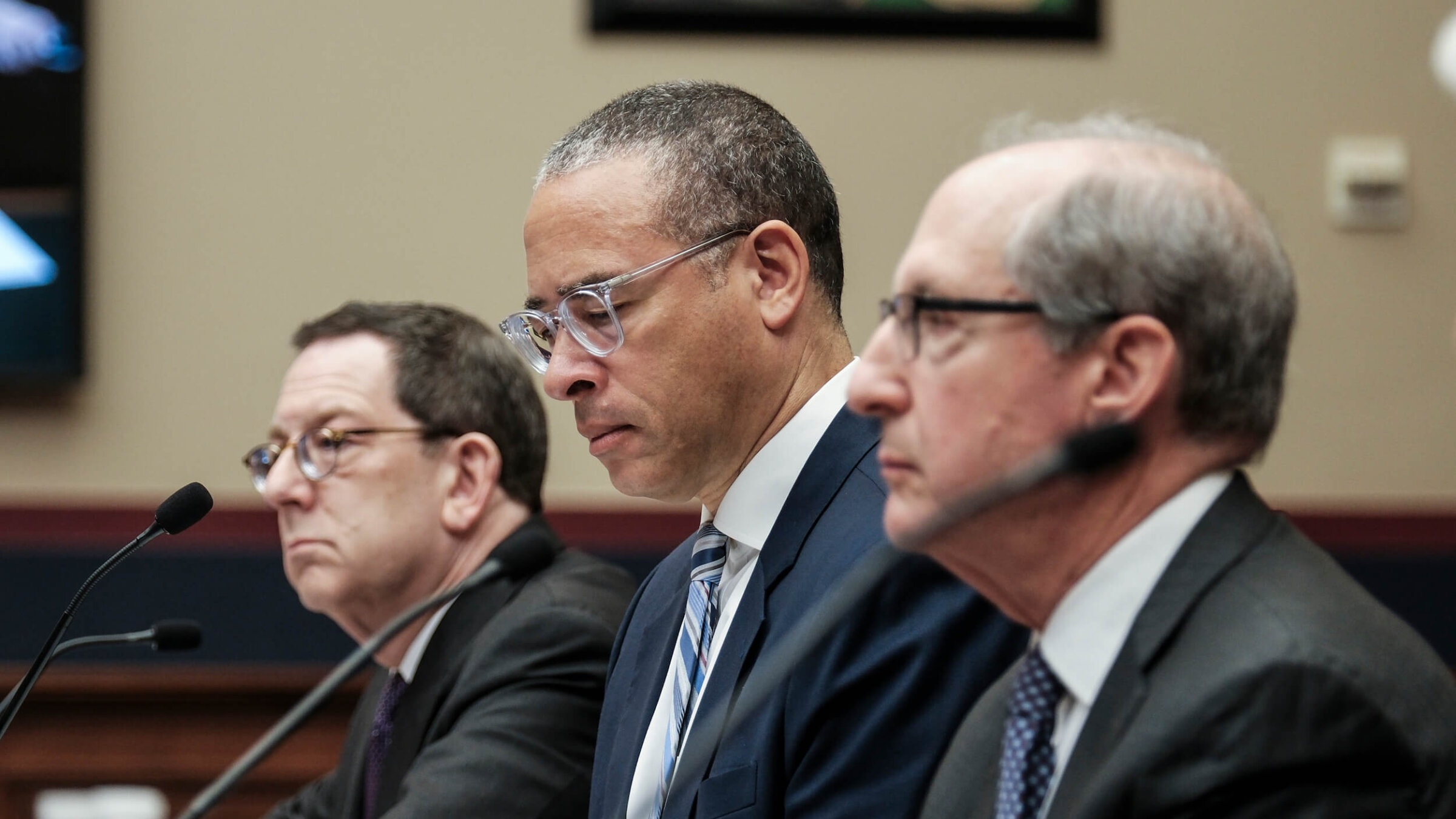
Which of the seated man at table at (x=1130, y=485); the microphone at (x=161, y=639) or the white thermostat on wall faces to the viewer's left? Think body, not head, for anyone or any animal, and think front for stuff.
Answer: the seated man at table

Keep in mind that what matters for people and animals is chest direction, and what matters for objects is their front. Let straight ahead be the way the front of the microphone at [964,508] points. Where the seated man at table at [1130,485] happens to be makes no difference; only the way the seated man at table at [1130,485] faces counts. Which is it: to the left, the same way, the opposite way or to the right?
the opposite way

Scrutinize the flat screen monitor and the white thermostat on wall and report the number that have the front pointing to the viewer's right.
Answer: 0

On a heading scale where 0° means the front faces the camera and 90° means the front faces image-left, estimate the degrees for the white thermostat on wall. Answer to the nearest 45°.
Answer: approximately 0°

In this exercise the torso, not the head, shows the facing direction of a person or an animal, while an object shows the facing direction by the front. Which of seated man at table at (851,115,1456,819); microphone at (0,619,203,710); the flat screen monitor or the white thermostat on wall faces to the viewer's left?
the seated man at table

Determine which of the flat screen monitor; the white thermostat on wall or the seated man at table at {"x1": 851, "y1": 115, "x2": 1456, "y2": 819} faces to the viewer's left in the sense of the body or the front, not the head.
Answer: the seated man at table

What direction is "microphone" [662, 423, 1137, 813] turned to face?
to the viewer's right

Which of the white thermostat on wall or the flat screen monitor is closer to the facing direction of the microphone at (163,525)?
the white thermostat on wall

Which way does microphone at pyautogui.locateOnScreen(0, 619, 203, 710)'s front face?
to the viewer's right

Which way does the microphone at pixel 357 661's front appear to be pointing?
to the viewer's right

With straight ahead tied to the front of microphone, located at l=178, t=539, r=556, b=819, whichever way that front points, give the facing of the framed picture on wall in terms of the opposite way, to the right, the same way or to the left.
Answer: to the right

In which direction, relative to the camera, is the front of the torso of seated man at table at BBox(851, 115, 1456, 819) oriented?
to the viewer's left

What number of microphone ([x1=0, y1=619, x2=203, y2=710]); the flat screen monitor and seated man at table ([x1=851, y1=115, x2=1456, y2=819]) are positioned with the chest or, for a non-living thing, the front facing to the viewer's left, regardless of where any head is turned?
1

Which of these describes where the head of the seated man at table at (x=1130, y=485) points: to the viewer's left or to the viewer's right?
to the viewer's left
